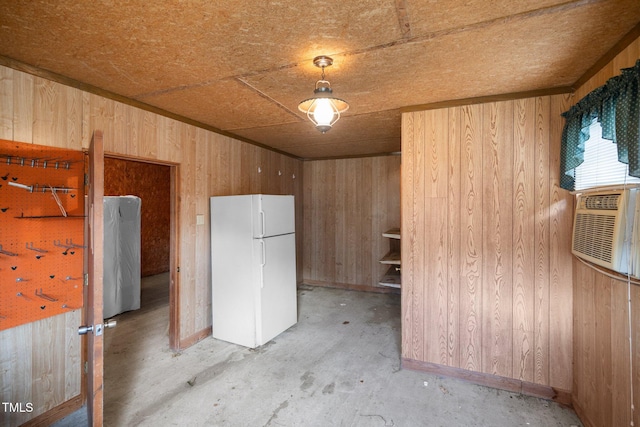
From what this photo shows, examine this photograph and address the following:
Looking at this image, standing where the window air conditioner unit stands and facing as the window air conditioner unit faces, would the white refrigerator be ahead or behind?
ahead

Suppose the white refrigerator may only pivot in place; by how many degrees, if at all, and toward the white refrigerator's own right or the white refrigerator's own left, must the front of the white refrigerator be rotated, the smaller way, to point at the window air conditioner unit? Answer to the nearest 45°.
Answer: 0° — it already faces it

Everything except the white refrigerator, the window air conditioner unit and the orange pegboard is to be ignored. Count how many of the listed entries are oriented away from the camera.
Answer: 0

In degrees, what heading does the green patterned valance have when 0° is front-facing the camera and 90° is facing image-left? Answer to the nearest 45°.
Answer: approximately 45°

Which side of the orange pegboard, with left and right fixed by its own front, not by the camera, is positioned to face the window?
front

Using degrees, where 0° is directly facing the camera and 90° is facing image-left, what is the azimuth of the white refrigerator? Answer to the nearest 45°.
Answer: approximately 315°

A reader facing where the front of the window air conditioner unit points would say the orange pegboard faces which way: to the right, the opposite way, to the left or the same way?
the opposite way

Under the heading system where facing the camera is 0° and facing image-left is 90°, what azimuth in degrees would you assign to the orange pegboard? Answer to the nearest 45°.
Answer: approximately 315°

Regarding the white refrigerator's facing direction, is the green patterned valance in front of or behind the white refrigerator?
in front

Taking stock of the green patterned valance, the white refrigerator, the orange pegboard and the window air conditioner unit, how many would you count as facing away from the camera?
0

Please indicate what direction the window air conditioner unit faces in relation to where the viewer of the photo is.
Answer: facing the viewer and to the left of the viewer
